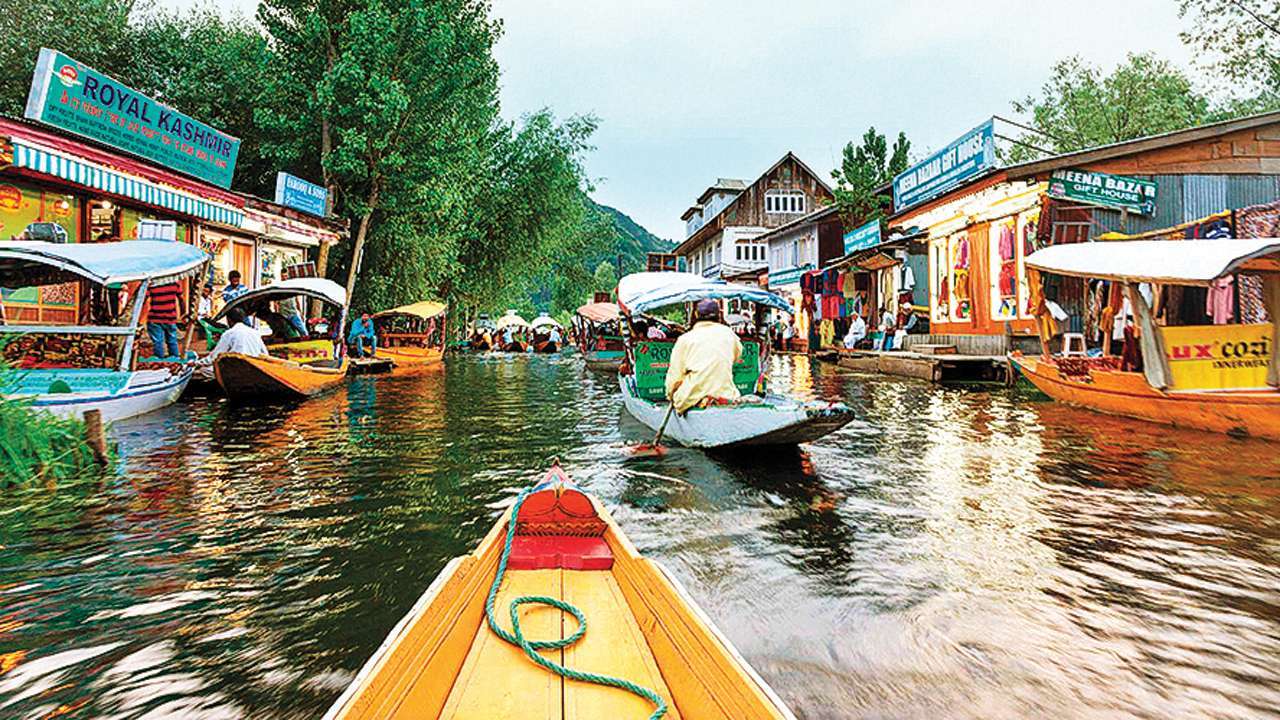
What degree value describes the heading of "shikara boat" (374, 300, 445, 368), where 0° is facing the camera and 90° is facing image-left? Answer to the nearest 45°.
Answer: approximately 315°

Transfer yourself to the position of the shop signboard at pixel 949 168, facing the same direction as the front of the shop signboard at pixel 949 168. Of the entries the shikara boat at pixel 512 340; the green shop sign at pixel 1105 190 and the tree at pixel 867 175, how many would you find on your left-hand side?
1

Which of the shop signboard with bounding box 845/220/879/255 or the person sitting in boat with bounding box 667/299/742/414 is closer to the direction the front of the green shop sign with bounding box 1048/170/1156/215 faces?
the person sitting in boat

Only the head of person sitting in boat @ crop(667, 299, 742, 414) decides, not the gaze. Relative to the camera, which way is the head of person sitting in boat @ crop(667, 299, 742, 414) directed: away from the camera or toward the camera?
away from the camera

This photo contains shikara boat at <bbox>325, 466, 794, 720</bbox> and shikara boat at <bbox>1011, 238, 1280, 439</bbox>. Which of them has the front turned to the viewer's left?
shikara boat at <bbox>1011, 238, 1280, 439</bbox>

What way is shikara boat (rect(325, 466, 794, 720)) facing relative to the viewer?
away from the camera

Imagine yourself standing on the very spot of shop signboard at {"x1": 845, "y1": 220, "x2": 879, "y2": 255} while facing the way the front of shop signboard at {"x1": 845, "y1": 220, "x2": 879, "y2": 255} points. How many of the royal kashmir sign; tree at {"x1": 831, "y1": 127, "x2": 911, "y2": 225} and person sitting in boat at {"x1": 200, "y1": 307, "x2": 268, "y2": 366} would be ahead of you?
2

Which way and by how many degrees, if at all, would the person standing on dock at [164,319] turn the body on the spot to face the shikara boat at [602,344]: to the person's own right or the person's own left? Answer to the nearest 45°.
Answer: approximately 45° to the person's own right

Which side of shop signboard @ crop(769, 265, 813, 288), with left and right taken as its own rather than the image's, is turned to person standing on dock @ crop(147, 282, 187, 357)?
front

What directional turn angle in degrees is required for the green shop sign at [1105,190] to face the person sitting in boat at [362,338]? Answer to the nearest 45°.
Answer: approximately 90° to its right

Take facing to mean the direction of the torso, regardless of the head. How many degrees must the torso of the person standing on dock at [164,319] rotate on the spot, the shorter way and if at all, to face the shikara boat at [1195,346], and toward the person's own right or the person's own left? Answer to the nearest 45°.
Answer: approximately 135° to the person's own right
